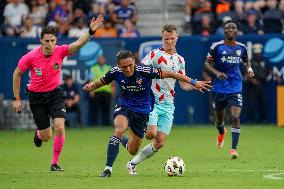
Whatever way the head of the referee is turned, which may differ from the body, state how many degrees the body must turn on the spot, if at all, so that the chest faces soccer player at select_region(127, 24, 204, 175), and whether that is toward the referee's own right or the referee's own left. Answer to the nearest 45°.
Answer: approximately 90° to the referee's own left

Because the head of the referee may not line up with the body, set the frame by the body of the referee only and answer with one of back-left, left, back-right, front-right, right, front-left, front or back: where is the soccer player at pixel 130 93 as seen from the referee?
front-left

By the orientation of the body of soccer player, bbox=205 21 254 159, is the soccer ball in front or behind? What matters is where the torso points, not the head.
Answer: in front

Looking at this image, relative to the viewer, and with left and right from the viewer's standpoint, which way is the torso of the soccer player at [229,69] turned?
facing the viewer

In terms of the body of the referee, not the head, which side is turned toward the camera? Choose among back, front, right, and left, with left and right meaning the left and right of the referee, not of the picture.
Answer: front

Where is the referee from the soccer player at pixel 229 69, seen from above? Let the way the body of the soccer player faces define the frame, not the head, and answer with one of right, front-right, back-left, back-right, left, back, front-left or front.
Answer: front-right
